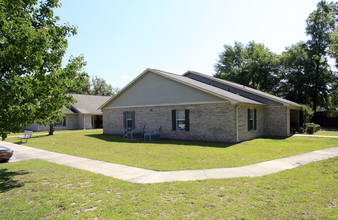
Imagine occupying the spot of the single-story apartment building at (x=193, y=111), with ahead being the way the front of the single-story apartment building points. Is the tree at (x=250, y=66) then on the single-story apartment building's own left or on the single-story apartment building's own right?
on the single-story apartment building's own left

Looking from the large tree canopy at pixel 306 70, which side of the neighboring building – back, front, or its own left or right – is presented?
left

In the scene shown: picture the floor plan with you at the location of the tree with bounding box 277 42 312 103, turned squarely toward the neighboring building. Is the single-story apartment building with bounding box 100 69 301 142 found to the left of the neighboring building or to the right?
left

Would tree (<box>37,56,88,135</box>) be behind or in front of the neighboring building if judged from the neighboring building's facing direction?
in front

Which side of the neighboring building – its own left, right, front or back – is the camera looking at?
front

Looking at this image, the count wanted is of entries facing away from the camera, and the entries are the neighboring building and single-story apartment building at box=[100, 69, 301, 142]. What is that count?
0

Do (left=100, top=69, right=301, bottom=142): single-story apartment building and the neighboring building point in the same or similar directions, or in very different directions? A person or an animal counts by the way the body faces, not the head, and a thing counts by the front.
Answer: same or similar directions

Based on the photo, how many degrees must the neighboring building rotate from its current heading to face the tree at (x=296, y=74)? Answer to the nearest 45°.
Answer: approximately 90° to its left

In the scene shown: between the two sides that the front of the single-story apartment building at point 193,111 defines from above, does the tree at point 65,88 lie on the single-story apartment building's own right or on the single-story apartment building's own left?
on the single-story apartment building's own right
